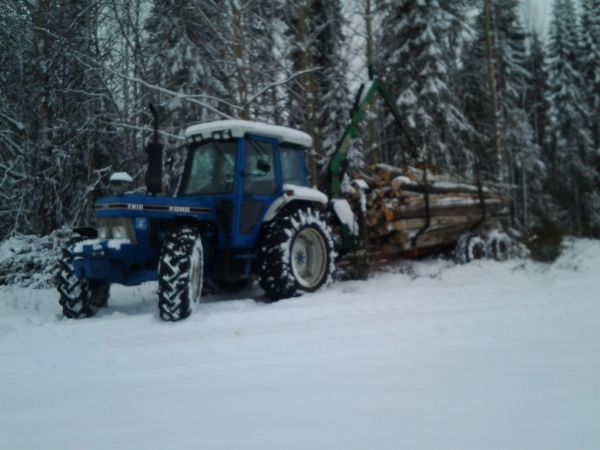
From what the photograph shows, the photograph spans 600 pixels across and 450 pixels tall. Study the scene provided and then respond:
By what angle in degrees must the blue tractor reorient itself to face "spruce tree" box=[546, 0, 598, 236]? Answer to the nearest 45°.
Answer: approximately 180°

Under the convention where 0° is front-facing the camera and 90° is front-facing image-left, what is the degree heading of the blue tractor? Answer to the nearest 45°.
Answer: approximately 45°

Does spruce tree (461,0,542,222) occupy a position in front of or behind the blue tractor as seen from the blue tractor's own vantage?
behind

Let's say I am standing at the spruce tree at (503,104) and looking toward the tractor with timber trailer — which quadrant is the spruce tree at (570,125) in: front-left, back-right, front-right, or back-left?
back-left
